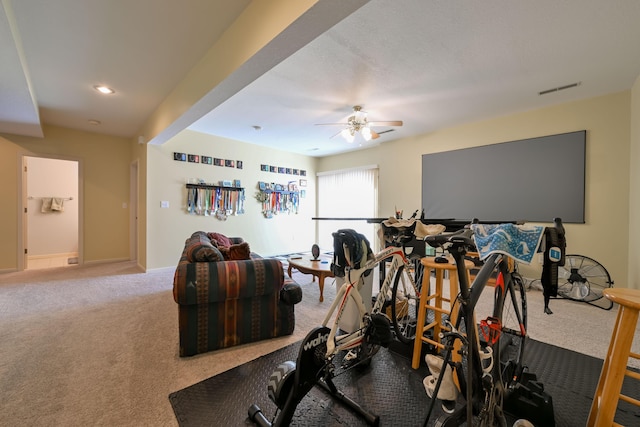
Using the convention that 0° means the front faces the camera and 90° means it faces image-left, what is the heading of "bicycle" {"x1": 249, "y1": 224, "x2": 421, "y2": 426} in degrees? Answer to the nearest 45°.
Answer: approximately 225°

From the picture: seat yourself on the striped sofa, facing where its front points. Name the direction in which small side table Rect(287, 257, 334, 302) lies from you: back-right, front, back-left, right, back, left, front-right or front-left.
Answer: front-left

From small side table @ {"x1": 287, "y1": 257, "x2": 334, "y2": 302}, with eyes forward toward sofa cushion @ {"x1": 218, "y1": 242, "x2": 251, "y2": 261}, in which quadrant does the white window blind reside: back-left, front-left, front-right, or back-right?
back-right

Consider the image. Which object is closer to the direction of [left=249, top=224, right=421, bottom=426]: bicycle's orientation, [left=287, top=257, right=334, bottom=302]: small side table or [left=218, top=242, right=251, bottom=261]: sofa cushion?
the small side table

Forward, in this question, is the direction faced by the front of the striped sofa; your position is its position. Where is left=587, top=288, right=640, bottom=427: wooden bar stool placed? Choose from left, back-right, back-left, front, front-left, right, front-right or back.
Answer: front-right

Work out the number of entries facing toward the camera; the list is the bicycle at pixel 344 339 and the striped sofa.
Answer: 0

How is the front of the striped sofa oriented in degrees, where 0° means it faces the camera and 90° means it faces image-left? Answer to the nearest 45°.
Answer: approximately 270°

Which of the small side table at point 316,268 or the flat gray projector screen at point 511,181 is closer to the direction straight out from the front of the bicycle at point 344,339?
the flat gray projector screen

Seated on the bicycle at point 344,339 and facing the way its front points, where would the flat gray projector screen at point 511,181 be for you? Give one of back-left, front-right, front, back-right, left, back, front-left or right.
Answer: front

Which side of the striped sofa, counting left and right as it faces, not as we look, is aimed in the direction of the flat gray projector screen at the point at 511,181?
front

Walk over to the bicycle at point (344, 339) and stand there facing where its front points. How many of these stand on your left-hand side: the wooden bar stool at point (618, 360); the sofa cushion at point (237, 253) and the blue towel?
1

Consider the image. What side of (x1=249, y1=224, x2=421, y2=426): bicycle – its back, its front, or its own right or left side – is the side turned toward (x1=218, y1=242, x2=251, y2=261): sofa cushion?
left

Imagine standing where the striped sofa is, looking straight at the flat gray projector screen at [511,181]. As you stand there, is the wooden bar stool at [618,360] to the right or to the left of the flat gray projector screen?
right
